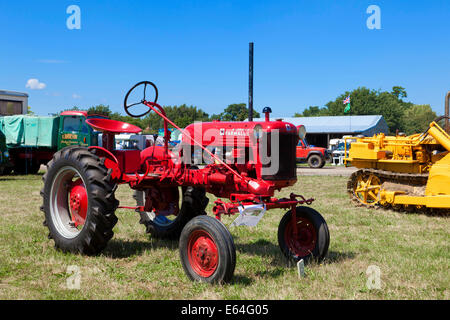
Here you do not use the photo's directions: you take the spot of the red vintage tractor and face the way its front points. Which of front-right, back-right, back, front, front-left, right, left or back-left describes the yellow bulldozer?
left

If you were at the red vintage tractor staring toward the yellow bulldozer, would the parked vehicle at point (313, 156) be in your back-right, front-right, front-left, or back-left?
front-left

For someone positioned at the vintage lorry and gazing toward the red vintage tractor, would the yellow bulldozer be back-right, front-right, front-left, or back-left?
front-left

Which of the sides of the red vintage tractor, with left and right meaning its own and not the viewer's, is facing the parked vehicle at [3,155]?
back

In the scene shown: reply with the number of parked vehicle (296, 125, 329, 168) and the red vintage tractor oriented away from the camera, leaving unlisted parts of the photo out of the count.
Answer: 0

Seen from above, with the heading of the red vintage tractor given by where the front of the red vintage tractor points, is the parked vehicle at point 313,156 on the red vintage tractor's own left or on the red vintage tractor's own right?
on the red vintage tractor's own left
